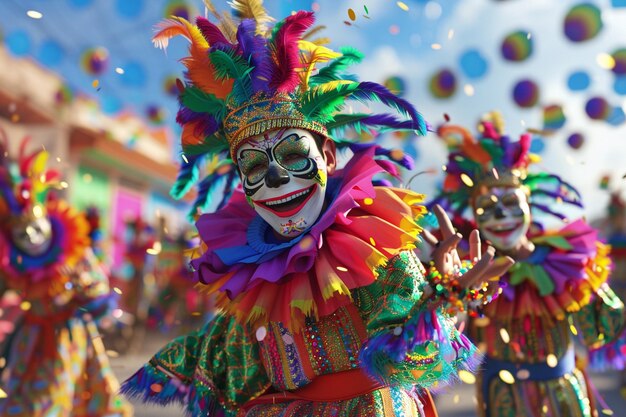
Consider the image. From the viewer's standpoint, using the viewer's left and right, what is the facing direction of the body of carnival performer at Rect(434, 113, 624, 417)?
facing the viewer

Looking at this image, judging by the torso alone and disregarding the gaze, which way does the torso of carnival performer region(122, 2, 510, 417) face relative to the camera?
toward the camera

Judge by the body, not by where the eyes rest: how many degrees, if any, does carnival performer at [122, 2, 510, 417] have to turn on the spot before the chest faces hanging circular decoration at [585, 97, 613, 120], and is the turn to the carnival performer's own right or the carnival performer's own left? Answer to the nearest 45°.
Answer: approximately 180°

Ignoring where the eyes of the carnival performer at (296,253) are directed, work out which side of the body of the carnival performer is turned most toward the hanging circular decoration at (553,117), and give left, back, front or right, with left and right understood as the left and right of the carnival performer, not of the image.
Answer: back

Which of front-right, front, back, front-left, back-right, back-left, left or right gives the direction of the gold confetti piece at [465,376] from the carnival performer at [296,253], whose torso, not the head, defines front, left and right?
left

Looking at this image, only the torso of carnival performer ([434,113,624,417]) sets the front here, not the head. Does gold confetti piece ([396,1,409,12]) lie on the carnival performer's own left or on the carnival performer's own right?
on the carnival performer's own right

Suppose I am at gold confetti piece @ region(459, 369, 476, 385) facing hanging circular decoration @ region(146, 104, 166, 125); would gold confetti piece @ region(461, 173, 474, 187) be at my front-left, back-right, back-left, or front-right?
front-right

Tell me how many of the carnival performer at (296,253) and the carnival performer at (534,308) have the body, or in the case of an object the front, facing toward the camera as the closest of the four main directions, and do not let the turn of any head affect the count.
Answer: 2

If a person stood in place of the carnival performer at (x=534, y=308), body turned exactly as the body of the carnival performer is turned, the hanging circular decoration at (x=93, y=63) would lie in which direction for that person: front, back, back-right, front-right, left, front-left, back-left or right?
right
